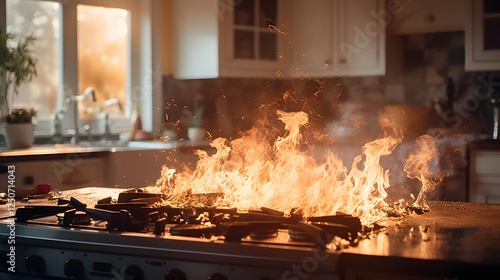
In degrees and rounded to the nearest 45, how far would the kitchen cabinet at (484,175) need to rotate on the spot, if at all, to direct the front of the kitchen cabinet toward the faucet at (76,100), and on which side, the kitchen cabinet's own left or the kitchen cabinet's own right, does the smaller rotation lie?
approximately 90° to the kitchen cabinet's own right

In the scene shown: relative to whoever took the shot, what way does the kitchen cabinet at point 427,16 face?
facing the viewer

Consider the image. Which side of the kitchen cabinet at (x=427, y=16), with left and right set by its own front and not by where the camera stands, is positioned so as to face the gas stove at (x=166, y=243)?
front

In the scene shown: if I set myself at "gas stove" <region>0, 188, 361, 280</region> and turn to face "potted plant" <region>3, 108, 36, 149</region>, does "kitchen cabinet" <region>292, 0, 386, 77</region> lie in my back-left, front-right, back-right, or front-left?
front-right

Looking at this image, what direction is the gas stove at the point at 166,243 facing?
toward the camera

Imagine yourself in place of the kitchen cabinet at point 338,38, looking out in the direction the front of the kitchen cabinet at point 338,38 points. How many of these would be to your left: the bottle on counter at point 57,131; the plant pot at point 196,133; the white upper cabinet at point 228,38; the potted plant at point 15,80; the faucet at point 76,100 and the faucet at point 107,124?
0

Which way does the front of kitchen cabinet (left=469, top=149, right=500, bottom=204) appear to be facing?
toward the camera

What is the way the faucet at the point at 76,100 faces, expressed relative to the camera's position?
facing to the right of the viewer

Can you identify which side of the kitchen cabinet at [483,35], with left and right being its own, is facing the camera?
front

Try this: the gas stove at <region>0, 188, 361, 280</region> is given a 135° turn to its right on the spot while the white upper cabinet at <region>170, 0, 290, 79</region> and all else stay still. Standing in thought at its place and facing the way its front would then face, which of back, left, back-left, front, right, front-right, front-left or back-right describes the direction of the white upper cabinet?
front-right

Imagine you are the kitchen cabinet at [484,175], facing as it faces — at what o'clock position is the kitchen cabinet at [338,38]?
the kitchen cabinet at [338,38] is roughly at 4 o'clock from the kitchen cabinet at [484,175].

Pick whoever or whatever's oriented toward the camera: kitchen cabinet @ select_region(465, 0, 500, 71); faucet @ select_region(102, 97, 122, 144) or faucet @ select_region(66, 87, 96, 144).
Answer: the kitchen cabinet

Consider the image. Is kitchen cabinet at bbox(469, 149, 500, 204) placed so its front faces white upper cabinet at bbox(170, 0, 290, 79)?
no
